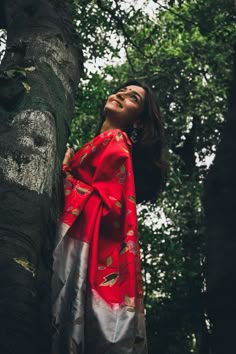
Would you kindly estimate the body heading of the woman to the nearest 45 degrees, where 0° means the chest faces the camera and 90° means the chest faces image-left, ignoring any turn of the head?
approximately 90°

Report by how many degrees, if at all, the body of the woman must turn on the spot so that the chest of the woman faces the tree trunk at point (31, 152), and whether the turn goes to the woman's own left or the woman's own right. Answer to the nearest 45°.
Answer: approximately 45° to the woman's own left
